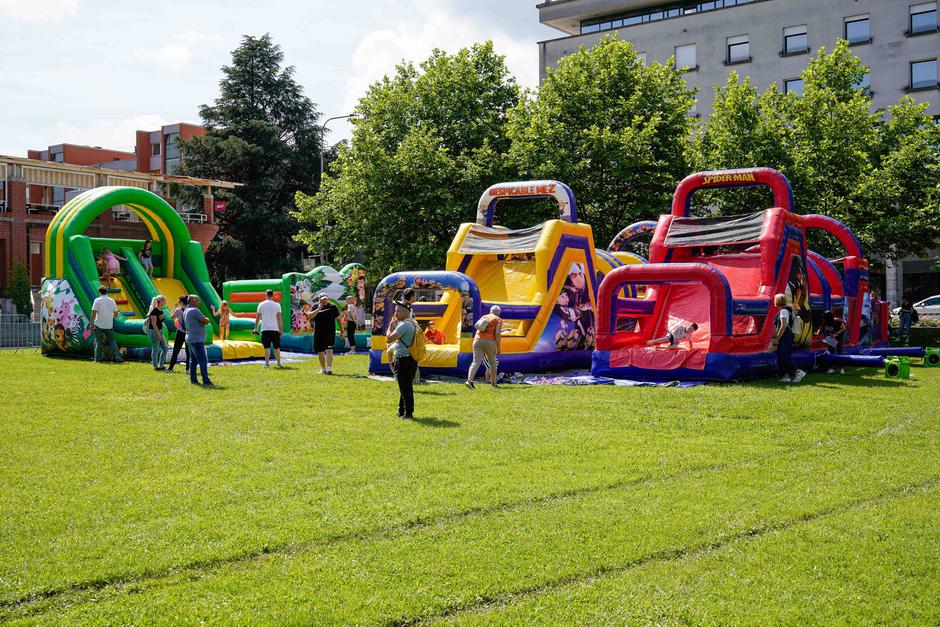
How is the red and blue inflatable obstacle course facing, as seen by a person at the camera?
facing the viewer and to the left of the viewer

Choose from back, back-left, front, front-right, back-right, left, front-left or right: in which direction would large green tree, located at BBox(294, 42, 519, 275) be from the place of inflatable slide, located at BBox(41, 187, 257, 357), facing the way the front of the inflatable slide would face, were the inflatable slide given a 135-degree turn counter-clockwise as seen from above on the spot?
front-right

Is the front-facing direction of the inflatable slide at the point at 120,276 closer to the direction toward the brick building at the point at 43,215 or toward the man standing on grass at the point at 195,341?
the man standing on grass

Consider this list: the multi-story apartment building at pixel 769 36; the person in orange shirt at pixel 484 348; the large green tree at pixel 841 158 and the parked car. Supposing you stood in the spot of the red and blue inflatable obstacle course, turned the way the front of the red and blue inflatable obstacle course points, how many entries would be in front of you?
1

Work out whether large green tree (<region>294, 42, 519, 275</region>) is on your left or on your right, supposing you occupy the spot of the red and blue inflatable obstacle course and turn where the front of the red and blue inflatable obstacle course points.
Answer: on your right

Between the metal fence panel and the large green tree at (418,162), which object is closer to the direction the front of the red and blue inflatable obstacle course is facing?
the metal fence panel

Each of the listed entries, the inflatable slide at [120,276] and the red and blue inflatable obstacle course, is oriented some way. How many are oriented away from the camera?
0

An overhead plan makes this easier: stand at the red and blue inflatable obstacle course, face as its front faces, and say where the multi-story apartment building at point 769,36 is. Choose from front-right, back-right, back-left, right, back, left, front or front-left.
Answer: back-right

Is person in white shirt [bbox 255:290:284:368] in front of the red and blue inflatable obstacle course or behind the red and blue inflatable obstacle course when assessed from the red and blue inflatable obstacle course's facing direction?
in front

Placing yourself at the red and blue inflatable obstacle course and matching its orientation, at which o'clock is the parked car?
The parked car is roughly at 5 o'clock from the red and blue inflatable obstacle course.
